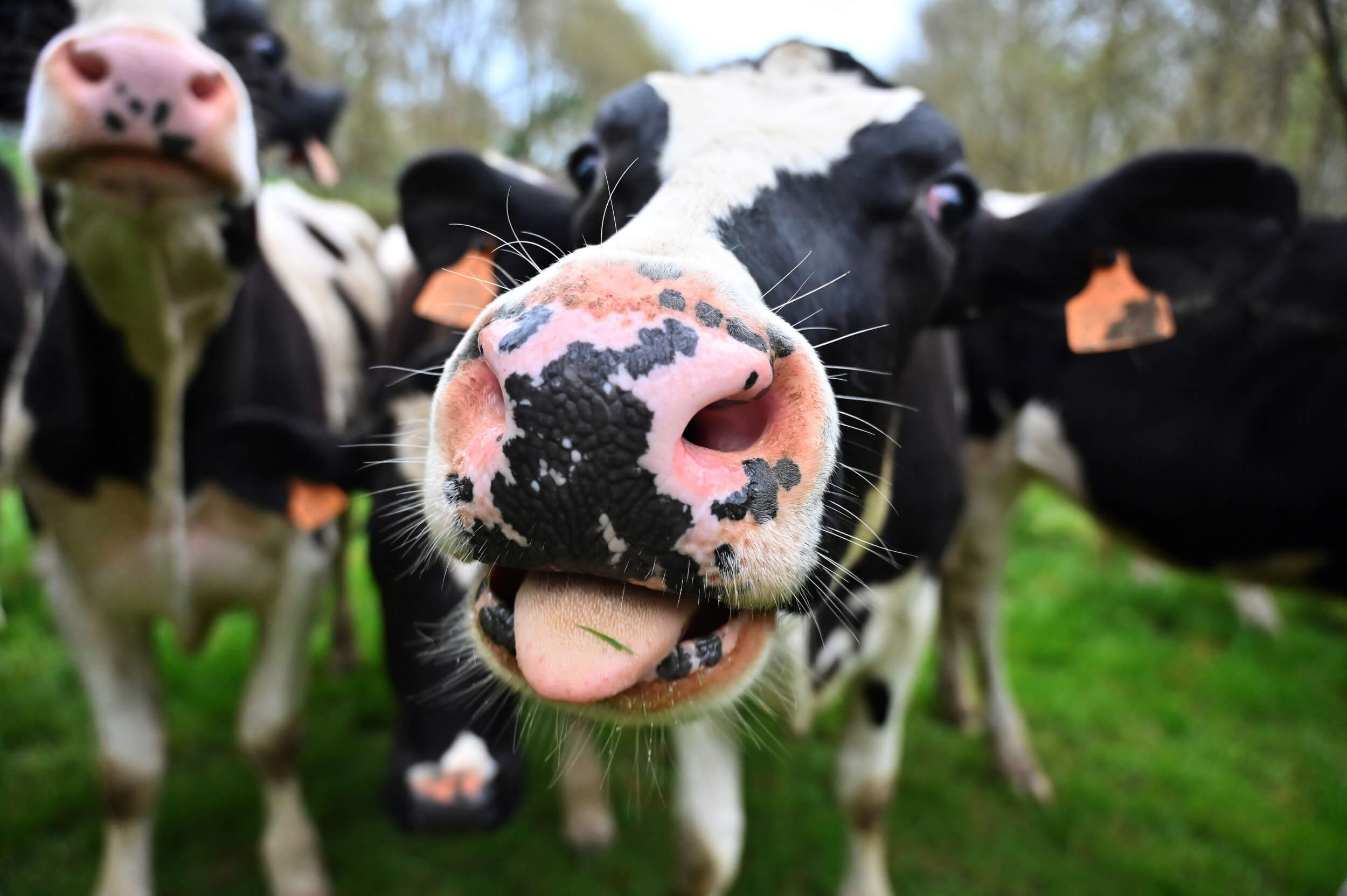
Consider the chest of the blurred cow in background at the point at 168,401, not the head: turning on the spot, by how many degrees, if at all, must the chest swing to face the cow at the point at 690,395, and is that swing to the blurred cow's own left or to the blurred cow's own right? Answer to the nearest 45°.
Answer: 0° — it already faces it

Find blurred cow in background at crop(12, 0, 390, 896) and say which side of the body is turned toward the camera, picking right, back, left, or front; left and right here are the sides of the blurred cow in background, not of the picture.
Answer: front

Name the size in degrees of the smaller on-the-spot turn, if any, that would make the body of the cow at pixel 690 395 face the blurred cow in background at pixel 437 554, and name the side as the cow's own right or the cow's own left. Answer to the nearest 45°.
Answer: approximately 135° to the cow's own right

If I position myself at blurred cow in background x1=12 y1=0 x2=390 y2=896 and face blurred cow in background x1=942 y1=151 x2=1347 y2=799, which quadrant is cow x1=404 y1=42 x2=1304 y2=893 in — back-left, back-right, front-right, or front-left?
front-right

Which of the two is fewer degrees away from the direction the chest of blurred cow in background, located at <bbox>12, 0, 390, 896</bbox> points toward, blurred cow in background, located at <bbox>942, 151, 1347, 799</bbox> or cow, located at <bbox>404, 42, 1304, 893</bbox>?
the cow

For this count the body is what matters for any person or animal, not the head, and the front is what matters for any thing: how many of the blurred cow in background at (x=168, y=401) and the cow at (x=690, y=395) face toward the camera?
2
